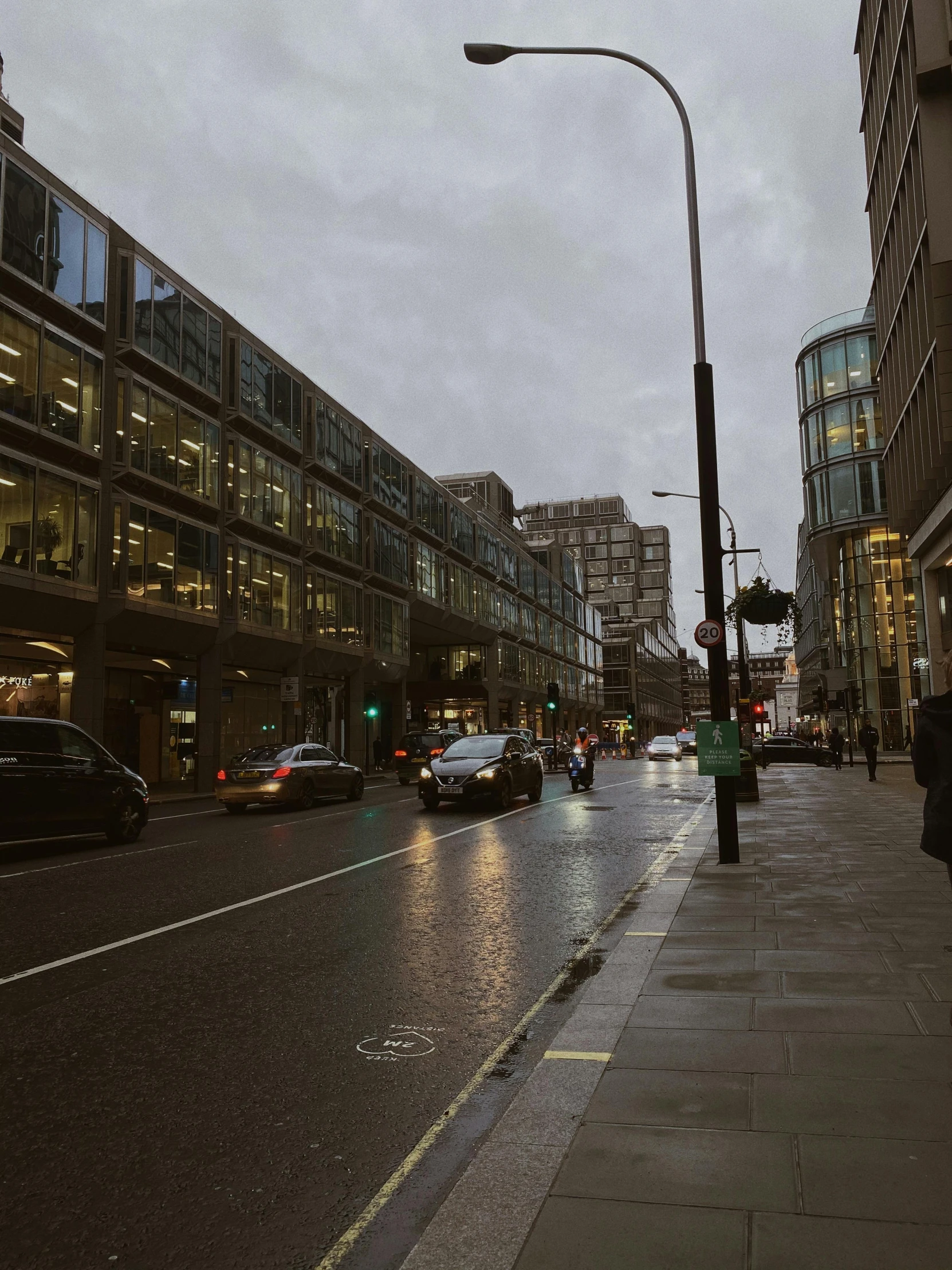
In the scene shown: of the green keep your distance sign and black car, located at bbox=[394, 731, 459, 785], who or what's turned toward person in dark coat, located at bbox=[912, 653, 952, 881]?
the green keep your distance sign

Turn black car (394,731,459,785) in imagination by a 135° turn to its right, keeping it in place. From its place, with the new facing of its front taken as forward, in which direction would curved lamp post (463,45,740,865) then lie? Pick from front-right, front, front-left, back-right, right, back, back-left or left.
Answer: front

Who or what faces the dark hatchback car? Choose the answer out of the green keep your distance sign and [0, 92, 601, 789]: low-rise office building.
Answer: the low-rise office building

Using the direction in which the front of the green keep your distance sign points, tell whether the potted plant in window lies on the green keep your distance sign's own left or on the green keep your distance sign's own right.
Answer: on the green keep your distance sign's own right

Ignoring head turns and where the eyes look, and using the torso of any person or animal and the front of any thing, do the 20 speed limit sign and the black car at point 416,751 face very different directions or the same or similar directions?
very different directions

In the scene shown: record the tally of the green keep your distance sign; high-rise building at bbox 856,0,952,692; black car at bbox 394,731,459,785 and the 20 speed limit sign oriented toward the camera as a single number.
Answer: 2

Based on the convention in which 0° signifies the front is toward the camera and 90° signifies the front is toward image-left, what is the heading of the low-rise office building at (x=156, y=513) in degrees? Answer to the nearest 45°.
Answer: approximately 315°

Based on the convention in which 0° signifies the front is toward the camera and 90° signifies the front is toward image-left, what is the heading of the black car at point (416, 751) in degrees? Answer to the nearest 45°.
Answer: approximately 225°

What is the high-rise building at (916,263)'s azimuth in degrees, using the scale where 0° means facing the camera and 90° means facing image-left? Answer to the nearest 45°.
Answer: approximately 90°

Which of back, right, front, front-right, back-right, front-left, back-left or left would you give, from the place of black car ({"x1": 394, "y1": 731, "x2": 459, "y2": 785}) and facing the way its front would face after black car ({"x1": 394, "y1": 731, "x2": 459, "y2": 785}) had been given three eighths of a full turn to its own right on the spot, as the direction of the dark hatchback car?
front

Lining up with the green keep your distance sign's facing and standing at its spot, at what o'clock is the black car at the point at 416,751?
The black car is roughly at 5 o'clock from the green keep your distance sign.
